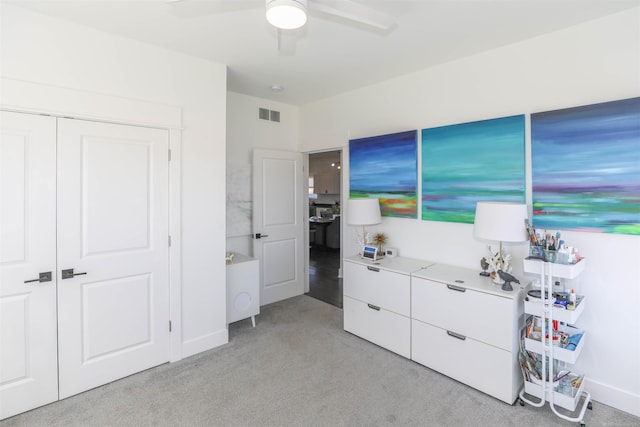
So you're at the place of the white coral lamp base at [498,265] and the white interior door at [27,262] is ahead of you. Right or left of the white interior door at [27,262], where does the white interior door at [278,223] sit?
right

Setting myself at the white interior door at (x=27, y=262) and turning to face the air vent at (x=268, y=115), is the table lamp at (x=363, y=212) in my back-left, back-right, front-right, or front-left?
front-right

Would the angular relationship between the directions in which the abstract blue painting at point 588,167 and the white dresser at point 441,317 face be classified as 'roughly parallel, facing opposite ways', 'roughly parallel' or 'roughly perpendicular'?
roughly parallel

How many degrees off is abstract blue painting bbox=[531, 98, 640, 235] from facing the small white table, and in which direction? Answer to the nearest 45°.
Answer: approximately 45° to its right

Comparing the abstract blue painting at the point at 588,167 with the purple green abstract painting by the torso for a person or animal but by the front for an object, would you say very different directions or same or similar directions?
same or similar directions

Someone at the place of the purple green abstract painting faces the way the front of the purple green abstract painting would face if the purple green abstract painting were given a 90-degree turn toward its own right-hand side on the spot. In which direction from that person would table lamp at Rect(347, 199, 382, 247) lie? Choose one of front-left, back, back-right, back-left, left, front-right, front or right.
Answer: front-left

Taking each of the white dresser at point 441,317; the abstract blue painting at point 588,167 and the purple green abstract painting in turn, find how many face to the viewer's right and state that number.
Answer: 0

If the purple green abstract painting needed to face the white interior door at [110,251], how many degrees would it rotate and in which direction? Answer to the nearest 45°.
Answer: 0° — it already faces it

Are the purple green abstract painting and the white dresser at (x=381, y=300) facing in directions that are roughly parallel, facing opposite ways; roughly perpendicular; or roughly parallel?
roughly parallel

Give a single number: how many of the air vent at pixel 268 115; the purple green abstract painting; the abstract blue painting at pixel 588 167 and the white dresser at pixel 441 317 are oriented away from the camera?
0

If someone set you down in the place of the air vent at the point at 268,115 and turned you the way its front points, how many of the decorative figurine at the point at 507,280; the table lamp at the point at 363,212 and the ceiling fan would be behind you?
0

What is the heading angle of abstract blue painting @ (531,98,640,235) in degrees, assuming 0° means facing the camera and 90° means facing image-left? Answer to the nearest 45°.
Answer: approximately 45°

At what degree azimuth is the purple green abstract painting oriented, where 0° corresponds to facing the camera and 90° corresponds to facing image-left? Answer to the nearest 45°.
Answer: approximately 45°

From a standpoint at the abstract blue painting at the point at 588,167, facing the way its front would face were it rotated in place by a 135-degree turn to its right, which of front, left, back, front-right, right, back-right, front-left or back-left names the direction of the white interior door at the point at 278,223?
left
